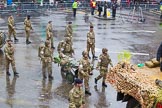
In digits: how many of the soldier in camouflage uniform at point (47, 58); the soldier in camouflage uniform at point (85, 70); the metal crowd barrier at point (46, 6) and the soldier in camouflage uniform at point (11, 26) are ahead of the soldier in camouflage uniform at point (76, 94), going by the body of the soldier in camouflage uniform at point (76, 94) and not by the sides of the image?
0

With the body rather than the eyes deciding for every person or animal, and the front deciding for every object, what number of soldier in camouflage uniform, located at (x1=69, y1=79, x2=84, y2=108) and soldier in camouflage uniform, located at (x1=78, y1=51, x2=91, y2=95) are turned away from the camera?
0

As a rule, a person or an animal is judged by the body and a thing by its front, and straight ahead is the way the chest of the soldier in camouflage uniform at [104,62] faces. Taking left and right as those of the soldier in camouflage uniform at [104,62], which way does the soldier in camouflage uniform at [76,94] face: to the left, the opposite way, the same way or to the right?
the same way

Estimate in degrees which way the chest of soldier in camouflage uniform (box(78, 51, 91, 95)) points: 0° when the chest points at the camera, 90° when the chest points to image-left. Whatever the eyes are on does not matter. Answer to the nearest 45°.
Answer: approximately 315°

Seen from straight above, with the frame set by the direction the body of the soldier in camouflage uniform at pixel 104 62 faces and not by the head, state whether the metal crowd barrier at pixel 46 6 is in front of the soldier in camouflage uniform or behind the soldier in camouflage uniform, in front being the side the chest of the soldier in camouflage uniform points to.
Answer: behind

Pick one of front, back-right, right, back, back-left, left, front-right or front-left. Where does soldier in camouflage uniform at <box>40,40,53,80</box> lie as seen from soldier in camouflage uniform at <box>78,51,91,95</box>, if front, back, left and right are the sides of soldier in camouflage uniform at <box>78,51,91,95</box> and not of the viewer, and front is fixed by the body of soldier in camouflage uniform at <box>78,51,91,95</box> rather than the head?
back

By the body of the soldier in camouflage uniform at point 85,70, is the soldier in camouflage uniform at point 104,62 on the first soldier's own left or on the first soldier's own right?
on the first soldier's own left

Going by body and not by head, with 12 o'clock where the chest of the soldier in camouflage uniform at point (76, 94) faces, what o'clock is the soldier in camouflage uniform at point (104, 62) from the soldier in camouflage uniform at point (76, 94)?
the soldier in camouflage uniform at point (104, 62) is roughly at 8 o'clock from the soldier in camouflage uniform at point (76, 94).

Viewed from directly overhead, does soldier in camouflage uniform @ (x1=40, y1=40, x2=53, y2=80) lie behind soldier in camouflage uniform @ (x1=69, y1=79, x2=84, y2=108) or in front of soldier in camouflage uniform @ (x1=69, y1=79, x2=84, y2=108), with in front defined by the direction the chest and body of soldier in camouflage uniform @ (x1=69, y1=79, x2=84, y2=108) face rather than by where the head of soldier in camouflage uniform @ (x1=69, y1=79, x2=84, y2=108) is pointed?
behind

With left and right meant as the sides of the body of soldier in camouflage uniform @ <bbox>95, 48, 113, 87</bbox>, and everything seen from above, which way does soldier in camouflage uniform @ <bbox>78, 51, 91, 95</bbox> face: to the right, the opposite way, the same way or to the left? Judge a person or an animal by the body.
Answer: the same way

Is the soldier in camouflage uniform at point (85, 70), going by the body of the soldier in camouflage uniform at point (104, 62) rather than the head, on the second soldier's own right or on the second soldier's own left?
on the second soldier's own right

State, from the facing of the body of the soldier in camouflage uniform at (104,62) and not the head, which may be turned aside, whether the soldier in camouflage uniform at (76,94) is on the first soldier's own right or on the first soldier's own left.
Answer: on the first soldier's own right

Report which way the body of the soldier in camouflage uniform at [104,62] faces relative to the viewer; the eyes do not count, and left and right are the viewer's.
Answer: facing the viewer and to the right of the viewer

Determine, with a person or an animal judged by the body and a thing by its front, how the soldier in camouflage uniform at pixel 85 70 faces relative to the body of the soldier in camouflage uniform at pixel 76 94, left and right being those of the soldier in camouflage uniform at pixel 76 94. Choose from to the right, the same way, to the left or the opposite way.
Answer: the same way

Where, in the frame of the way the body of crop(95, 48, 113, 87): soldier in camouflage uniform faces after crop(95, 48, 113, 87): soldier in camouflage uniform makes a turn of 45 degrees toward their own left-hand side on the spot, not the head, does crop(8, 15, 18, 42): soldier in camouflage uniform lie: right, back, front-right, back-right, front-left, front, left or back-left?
back-left

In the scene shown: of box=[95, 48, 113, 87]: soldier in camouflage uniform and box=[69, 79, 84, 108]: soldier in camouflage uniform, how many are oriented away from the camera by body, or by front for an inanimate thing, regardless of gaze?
0
